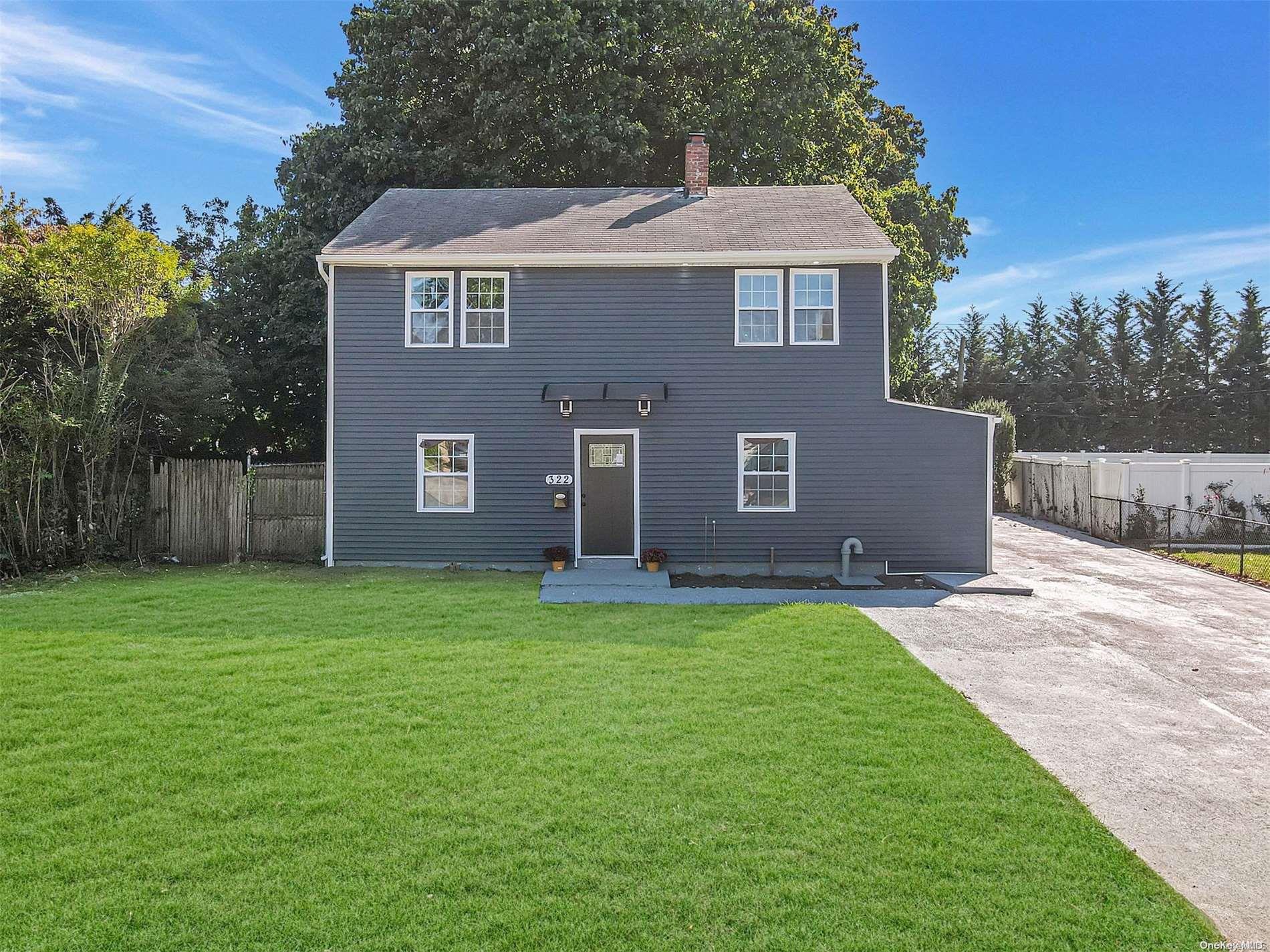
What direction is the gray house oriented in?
toward the camera

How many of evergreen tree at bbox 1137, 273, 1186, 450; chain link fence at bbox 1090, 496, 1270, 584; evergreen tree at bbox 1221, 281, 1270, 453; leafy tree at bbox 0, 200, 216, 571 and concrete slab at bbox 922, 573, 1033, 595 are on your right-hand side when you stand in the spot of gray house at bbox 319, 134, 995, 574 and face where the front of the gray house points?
1

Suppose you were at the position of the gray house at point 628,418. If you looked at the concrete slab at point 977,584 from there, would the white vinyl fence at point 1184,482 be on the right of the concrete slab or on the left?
left

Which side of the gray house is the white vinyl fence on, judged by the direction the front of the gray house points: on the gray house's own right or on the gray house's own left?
on the gray house's own left

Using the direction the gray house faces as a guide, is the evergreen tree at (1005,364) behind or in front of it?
behind

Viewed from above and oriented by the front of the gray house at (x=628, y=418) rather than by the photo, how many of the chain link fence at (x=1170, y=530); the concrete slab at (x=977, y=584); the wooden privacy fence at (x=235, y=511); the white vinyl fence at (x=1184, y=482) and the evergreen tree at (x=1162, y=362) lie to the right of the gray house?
1

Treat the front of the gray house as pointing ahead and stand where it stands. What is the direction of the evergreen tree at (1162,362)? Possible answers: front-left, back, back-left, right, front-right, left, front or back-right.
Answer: back-left

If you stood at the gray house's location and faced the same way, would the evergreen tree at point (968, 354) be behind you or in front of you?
behind

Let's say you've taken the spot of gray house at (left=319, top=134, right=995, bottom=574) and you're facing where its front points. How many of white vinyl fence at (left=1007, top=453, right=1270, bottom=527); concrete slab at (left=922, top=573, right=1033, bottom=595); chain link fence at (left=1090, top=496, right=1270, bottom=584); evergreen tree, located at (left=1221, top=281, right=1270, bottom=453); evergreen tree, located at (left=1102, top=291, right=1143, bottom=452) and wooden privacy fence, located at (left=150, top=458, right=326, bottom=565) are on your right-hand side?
1

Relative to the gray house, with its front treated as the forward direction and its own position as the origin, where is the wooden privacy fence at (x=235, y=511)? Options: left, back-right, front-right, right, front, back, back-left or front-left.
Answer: right

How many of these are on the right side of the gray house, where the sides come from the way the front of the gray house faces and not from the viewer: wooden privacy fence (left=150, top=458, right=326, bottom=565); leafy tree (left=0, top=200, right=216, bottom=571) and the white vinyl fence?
2

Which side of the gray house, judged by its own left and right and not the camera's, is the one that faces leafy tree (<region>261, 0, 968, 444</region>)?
back

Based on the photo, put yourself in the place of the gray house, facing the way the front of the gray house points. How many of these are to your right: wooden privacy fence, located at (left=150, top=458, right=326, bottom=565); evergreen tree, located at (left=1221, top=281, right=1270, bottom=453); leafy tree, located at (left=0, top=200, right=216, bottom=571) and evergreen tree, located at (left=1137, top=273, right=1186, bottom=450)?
2

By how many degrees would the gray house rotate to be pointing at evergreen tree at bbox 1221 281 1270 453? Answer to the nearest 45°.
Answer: approximately 135° to its left

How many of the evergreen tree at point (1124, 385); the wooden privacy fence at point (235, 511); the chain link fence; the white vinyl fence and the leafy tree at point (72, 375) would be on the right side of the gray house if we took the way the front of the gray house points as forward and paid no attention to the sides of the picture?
2
